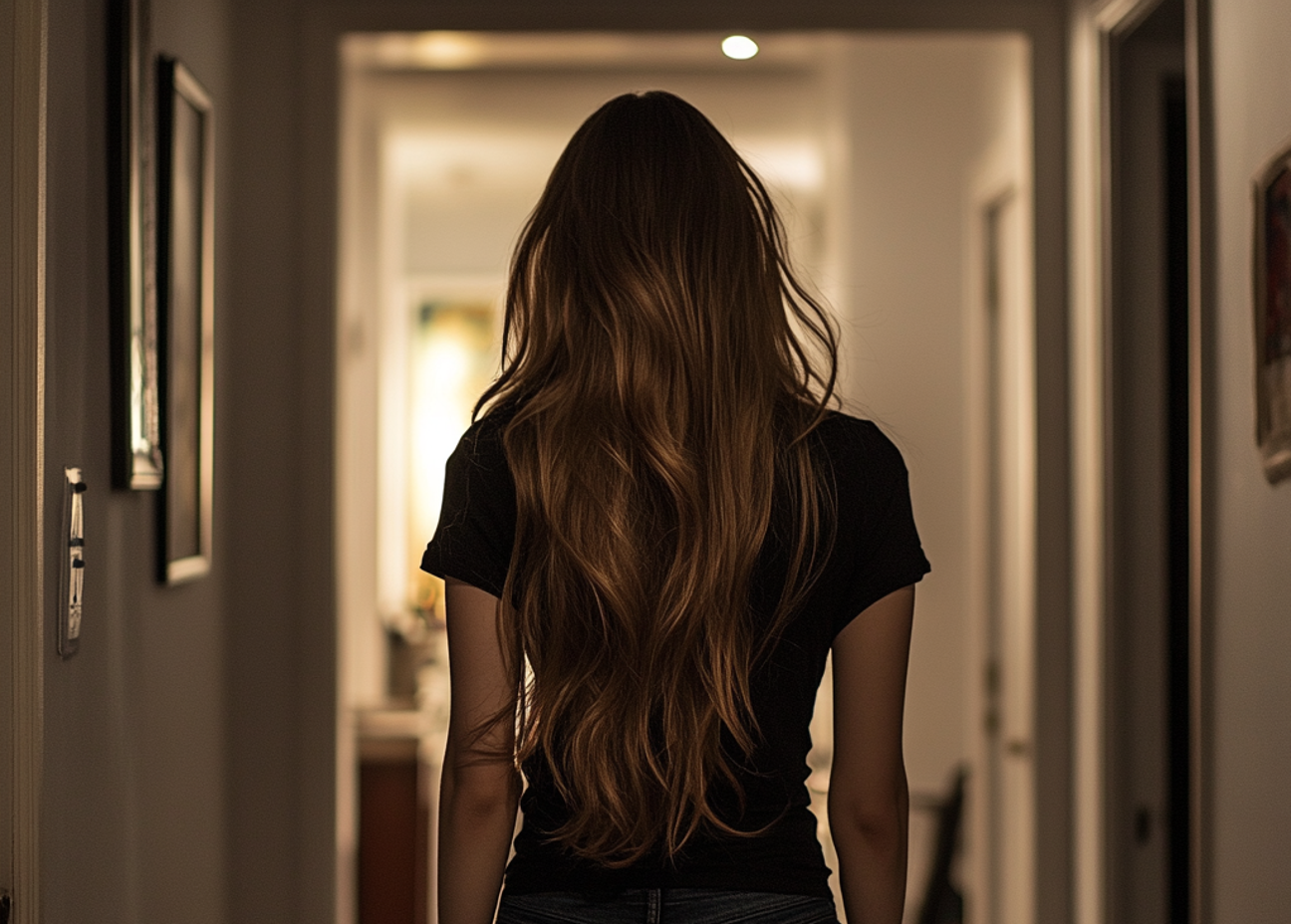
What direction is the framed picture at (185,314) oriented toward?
to the viewer's right

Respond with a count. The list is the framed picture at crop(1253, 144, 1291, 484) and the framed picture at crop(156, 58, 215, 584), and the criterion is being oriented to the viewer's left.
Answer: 1

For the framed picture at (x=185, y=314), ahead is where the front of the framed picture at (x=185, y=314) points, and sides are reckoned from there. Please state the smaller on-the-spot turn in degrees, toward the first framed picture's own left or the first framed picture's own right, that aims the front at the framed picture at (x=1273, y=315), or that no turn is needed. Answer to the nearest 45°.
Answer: approximately 45° to the first framed picture's own right

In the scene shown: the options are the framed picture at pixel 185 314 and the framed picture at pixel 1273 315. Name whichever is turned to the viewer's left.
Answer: the framed picture at pixel 1273 315

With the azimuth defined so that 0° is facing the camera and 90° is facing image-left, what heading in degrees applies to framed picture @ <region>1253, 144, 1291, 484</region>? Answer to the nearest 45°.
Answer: approximately 90°

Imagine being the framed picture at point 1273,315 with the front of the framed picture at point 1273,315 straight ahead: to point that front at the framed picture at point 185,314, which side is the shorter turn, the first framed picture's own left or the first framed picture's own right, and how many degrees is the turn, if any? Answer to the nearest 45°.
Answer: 0° — it already faces it
